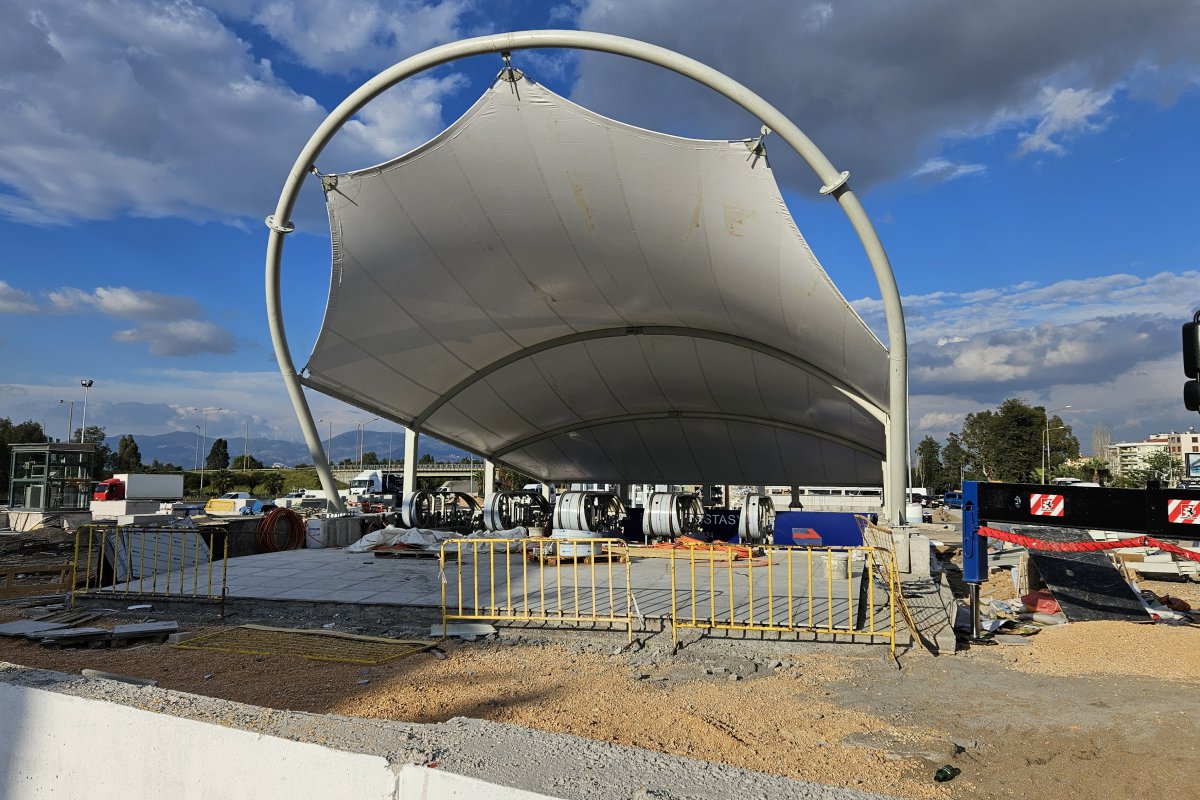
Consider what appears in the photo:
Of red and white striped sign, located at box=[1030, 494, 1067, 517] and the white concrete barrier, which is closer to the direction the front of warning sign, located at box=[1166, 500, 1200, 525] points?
the white concrete barrier

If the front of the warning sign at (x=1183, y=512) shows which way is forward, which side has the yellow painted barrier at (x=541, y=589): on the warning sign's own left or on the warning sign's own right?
on the warning sign's own right

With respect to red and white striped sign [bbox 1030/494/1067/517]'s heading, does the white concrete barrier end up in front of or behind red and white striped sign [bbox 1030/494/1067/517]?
in front

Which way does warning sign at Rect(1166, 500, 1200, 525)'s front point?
toward the camera

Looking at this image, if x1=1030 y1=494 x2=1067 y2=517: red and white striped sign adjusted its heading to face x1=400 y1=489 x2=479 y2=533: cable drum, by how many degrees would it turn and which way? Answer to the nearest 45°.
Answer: approximately 135° to its right

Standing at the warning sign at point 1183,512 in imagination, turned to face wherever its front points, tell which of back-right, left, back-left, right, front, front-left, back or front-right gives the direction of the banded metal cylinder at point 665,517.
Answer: back-right

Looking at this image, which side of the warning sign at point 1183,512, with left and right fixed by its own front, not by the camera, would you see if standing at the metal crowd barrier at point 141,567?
right

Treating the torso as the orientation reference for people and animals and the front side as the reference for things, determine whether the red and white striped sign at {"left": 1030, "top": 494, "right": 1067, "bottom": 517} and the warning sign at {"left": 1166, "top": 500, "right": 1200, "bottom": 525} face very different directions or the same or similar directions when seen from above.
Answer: same or similar directions

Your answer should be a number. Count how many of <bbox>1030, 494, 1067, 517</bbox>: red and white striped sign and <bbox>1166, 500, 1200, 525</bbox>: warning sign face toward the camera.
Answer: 2

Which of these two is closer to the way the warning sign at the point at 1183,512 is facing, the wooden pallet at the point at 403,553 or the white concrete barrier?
the white concrete barrier

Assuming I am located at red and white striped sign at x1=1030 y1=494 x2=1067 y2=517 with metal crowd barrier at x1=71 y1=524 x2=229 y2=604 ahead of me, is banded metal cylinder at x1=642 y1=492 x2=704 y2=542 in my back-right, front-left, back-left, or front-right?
front-right

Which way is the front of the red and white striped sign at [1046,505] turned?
toward the camera
